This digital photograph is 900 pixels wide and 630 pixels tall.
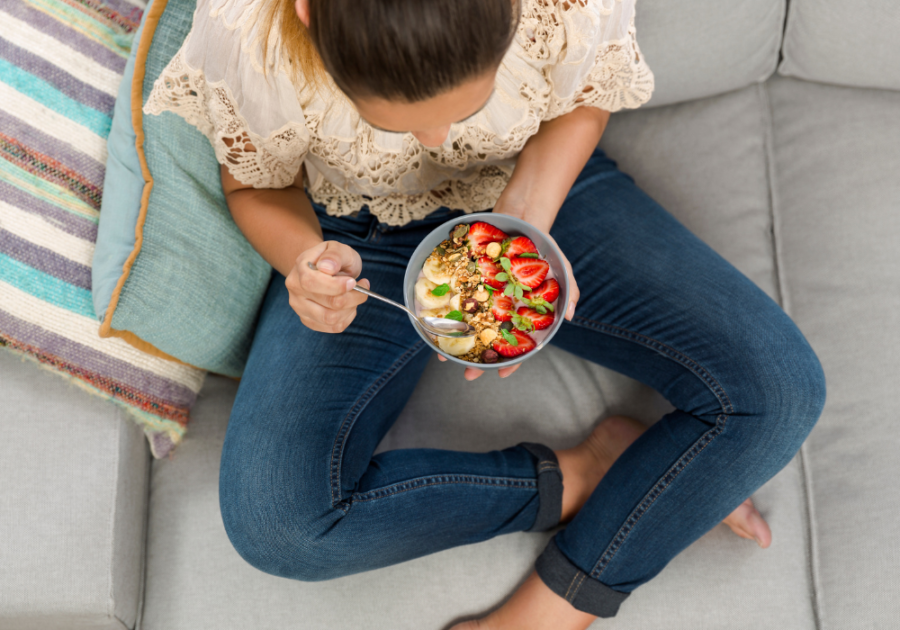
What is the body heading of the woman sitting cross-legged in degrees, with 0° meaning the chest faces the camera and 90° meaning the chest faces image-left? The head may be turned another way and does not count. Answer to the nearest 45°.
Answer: approximately 0°
